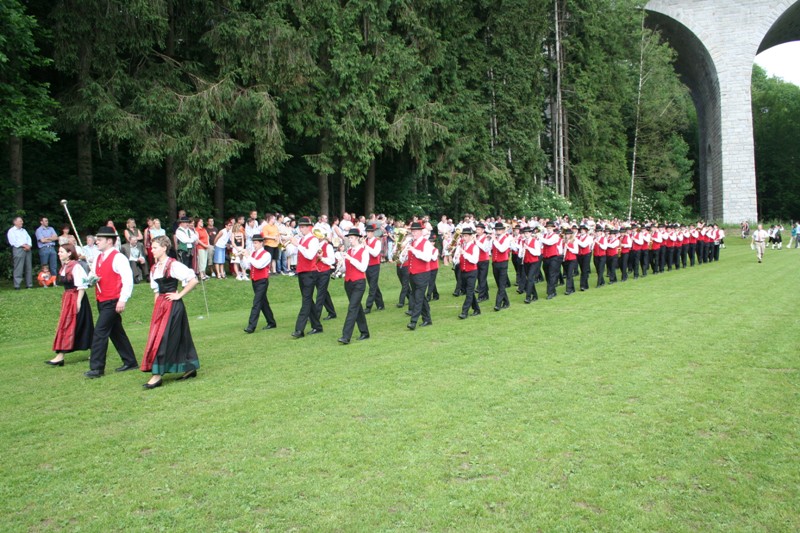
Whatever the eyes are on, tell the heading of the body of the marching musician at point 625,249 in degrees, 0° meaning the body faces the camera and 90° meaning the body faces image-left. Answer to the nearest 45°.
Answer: approximately 45°

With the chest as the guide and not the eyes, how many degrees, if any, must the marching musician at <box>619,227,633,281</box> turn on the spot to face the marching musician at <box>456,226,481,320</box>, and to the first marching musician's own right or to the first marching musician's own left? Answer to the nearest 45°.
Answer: approximately 45° to the first marching musician's own left

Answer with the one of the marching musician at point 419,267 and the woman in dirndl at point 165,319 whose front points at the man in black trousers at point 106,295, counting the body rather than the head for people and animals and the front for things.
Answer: the marching musician

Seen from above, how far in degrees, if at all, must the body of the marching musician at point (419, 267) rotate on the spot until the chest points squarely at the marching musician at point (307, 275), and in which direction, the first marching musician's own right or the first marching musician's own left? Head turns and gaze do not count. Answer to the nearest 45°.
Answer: approximately 45° to the first marching musician's own right

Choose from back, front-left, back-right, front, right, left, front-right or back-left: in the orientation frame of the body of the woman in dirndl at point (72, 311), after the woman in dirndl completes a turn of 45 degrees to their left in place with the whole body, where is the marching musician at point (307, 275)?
left

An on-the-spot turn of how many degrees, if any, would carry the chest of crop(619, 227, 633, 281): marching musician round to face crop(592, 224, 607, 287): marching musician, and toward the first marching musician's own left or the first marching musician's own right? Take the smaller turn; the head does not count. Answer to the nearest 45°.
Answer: approximately 45° to the first marching musician's own left

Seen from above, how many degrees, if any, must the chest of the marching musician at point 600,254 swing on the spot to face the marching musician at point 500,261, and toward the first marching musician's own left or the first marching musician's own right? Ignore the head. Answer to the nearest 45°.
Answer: approximately 45° to the first marching musician's own left

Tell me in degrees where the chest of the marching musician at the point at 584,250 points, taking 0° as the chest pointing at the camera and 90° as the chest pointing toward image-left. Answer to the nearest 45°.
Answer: approximately 45°

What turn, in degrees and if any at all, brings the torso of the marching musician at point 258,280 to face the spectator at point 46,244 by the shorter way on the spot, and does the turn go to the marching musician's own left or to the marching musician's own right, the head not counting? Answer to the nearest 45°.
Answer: approximately 90° to the marching musician's own right

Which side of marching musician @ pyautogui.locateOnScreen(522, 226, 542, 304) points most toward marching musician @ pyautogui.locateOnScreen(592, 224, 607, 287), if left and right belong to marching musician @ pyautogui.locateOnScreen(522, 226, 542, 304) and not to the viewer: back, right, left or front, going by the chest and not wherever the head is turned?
back

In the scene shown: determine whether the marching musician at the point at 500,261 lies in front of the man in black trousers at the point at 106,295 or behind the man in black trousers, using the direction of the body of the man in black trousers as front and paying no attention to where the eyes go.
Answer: behind
